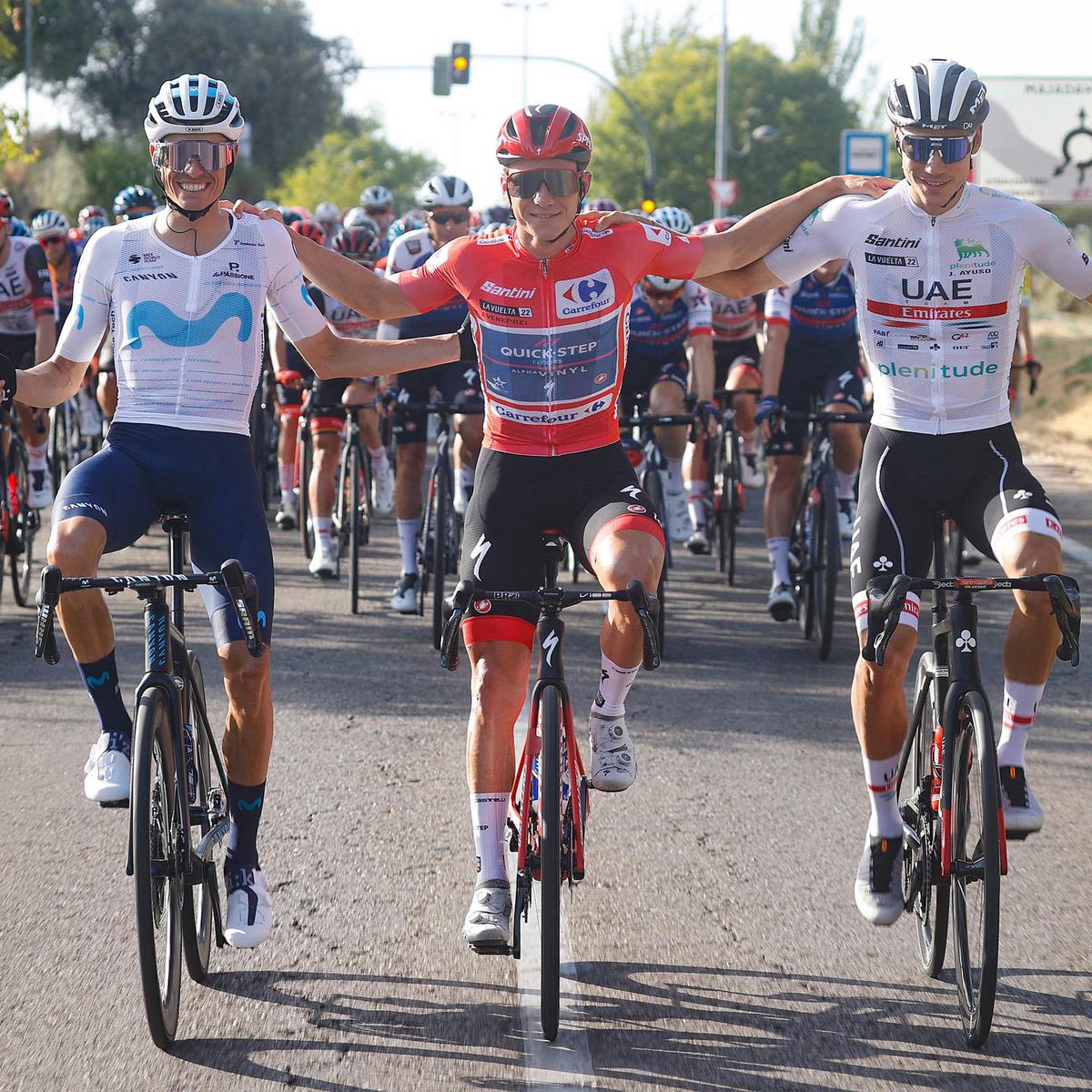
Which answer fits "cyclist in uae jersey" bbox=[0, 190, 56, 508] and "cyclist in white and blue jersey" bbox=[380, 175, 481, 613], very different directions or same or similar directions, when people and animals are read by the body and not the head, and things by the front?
same or similar directions

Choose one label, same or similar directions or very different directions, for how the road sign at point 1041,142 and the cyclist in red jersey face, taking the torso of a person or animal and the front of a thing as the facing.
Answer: same or similar directions

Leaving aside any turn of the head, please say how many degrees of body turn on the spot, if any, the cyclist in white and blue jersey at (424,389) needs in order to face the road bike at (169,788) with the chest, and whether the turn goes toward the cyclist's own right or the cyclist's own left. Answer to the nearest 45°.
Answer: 0° — they already face it

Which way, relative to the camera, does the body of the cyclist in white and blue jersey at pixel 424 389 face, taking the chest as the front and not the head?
toward the camera

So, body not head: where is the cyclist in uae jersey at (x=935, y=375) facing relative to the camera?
toward the camera

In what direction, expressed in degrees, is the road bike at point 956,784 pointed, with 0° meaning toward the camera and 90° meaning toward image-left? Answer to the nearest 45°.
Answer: approximately 0°

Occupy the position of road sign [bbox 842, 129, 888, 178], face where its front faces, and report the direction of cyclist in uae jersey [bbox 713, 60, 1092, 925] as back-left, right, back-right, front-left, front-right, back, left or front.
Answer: front

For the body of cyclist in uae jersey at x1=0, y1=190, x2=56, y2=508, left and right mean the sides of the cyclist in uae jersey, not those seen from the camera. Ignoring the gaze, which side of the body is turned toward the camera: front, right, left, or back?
front

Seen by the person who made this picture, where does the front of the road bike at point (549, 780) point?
facing the viewer

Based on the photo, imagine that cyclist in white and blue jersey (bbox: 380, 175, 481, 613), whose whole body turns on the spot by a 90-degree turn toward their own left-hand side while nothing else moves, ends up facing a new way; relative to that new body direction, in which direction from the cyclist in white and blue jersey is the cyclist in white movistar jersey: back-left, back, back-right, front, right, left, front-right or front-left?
right

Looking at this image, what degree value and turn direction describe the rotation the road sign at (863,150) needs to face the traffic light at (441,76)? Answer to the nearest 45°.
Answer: approximately 135° to its right

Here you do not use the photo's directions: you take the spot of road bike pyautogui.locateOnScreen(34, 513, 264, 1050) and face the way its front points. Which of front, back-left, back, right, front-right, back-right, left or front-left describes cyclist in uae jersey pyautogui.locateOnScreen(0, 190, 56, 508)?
back

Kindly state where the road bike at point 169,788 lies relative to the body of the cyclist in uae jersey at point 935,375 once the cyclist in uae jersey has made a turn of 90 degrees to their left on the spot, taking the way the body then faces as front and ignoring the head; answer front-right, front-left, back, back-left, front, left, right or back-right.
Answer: back-right
